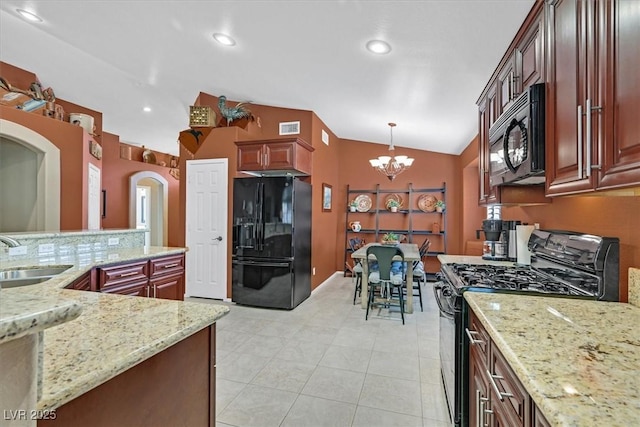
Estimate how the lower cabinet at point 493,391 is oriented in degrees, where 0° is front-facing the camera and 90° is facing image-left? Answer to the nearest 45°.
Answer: approximately 90°

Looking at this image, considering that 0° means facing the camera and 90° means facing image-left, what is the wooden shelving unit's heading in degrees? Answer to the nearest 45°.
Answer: approximately 0°

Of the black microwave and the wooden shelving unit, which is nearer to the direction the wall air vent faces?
the black microwave

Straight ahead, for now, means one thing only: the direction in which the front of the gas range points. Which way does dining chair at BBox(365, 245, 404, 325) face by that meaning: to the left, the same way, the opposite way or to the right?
to the right

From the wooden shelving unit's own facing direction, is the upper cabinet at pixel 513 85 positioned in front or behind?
in front

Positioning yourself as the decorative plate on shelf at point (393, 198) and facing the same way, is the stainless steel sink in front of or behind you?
in front

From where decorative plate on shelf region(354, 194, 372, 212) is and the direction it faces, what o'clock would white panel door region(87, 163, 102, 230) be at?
The white panel door is roughly at 2 o'clock from the decorative plate on shelf.

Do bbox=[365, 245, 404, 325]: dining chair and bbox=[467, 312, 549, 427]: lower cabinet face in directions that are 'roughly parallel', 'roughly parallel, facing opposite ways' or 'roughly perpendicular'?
roughly perpendicular

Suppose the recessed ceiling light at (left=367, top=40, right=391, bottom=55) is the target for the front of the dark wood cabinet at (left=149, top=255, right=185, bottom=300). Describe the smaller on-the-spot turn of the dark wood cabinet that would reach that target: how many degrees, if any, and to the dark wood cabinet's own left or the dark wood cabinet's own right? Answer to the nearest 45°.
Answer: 0° — it already faces it

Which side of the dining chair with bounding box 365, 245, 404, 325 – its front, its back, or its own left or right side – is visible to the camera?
back

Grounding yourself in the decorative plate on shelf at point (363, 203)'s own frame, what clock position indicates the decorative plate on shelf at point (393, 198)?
the decorative plate on shelf at point (393, 198) is roughly at 9 o'clock from the decorative plate on shelf at point (363, 203).

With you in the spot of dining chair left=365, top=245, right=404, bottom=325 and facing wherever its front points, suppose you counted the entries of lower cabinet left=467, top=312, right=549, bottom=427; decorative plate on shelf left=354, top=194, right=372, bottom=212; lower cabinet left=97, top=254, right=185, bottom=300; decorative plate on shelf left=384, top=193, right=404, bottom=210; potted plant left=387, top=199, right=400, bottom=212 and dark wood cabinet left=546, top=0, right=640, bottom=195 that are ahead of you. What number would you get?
3
